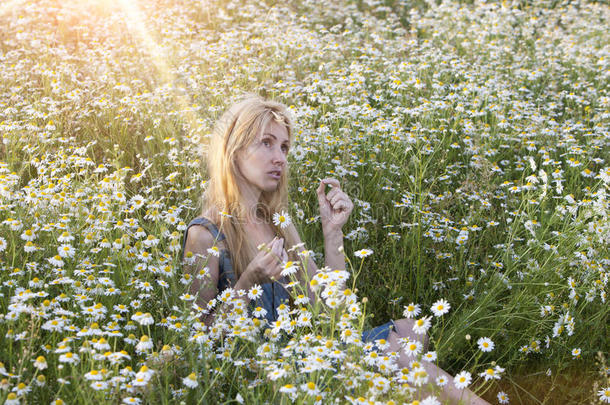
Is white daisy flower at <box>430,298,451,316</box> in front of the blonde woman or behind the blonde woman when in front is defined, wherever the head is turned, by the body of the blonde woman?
in front

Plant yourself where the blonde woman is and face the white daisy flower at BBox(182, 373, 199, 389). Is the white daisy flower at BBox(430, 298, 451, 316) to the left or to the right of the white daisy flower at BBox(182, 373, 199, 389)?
left

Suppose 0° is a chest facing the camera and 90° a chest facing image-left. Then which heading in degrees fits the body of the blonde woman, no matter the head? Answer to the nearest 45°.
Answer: approximately 315°

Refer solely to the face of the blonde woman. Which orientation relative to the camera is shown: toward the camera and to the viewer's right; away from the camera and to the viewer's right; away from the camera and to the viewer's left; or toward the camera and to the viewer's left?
toward the camera and to the viewer's right

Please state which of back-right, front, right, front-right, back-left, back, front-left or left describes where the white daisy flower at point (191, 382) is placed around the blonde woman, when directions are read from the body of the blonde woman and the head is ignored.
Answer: front-right
